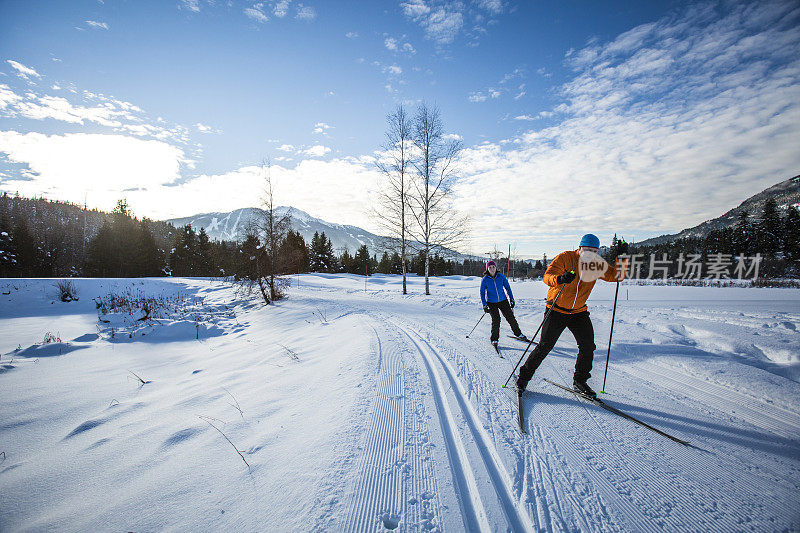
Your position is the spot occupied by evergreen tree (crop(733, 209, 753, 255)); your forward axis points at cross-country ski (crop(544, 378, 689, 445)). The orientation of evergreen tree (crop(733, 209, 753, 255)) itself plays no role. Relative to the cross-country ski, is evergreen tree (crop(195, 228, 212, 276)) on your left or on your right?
right

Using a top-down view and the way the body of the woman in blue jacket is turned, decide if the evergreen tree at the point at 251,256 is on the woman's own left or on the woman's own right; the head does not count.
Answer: on the woman's own right

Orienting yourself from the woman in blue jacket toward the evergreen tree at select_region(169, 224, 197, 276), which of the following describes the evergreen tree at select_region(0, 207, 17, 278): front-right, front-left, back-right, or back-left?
front-left

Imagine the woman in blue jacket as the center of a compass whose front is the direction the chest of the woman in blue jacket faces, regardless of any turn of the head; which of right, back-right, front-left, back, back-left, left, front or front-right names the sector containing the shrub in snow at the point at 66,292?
right

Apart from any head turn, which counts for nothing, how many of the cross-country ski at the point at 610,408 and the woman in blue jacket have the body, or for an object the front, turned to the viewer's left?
0

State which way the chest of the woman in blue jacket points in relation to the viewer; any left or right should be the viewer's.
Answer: facing the viewer

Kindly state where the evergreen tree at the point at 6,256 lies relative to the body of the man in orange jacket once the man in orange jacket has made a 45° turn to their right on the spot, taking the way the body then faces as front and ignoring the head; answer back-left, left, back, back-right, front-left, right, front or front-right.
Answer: right

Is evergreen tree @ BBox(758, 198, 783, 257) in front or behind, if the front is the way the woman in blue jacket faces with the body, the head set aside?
behind

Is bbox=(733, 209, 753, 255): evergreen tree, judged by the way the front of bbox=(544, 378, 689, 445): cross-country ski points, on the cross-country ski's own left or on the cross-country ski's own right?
on the cross-country ski's own left

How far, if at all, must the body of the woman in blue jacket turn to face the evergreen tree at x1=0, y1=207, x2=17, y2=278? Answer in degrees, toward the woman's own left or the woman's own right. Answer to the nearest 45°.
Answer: approximately 90° to the woman's own right

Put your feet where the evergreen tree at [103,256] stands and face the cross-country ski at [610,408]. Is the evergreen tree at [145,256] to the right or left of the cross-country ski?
left

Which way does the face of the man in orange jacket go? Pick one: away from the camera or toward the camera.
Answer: toward the camera

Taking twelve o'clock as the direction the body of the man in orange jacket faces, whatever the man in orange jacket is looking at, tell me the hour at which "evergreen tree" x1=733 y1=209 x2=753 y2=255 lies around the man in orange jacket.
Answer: The evergreen tree is roughly at 8 o'clock from the man in orange jacket.

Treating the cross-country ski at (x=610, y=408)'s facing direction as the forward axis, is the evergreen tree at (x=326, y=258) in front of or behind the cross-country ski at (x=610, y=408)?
behind

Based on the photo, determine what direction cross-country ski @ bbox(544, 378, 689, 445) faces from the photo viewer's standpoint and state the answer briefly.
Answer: facing the viewer and to the right of the viewer

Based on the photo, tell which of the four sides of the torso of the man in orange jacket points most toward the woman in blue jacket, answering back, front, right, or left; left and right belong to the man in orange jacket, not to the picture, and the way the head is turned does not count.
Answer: back

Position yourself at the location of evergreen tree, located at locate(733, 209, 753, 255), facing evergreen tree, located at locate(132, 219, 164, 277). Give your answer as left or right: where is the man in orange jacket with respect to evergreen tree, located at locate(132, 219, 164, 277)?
left

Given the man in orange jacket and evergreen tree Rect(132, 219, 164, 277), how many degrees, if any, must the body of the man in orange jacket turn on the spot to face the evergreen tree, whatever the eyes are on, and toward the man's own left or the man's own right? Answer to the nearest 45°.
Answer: approximately 135° to the man's own right
